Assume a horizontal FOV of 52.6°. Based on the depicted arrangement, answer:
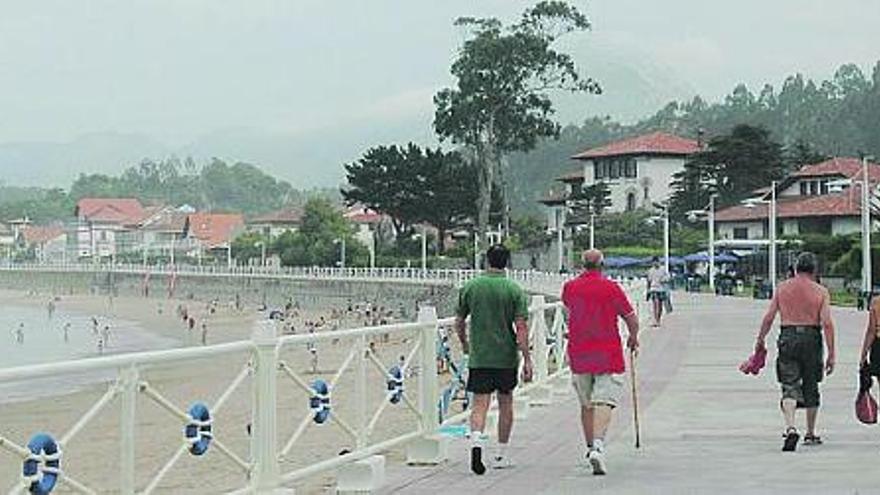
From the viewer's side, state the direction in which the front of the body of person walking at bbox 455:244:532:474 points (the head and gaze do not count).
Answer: away from the camera

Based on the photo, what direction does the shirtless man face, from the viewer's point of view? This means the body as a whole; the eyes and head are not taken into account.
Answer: away from the camera

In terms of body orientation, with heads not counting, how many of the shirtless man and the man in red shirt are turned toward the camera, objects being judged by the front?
0

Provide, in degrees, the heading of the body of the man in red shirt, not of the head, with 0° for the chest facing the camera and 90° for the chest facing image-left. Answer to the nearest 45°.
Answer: approximately 180°

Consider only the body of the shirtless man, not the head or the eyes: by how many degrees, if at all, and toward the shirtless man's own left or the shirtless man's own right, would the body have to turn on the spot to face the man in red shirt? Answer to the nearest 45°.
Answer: approximately 135° to the shirtless man's own left

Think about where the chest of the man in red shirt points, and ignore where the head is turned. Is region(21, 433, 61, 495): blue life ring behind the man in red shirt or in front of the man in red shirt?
behind
